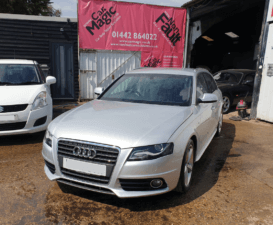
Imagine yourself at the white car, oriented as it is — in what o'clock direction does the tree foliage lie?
The tree foliage is roughly at 6 o'clock from the white car.

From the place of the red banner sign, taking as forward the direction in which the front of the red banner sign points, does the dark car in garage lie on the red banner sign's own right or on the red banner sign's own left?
on the red banner sign's own left

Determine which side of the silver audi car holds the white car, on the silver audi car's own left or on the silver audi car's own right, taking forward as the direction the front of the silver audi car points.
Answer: on the silver audi car's own right

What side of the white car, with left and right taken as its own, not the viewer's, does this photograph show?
front

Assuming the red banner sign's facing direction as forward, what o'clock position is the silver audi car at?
The silver audi car is roughly at 12 o'clock from the red banner sign.

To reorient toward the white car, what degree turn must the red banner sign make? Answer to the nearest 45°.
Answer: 0° — it already faces it

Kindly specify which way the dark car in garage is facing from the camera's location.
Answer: facing the viewer and to the left of the viewer

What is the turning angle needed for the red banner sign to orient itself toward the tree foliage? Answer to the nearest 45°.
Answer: approximately 135° to its right

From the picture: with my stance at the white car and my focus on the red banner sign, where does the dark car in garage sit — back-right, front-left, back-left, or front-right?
front-right

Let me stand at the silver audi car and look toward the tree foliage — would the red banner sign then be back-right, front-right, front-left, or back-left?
front-right

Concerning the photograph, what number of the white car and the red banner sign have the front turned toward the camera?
2

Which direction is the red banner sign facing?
toward the camera
